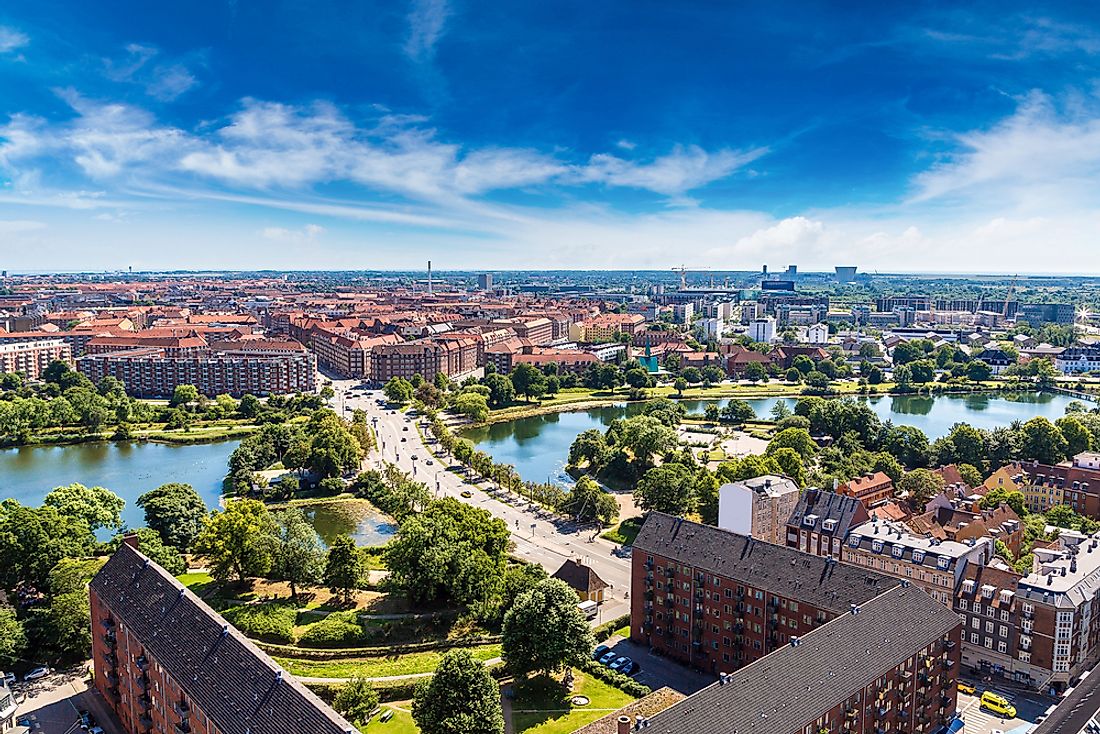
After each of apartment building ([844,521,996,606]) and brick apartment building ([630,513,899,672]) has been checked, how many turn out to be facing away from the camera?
0

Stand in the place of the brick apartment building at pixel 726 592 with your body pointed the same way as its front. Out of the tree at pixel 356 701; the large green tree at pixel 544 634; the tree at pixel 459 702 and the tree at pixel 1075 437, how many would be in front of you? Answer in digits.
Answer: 3

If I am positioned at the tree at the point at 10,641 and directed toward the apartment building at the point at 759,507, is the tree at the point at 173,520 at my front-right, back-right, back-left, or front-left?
front-left

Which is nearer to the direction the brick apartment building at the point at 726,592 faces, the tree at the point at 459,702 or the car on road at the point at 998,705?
the tree

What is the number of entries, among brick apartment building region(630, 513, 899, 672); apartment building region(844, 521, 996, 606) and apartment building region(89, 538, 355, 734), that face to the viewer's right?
0

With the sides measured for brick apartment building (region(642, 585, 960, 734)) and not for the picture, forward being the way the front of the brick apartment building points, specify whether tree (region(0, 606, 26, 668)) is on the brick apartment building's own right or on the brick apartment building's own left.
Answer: on the brick apartment building's own right

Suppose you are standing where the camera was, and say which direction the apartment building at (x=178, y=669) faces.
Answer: facing the viewer and to the left of the viewer

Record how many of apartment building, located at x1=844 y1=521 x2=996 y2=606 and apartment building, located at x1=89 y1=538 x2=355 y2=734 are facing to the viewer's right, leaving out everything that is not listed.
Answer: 0

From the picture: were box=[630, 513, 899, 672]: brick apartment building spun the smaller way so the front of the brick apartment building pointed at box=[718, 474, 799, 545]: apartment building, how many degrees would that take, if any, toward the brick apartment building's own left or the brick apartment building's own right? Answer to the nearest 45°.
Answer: approximately 135° to the brick apartment building's own right

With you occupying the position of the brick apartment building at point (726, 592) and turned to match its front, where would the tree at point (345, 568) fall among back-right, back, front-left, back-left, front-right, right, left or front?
front-right

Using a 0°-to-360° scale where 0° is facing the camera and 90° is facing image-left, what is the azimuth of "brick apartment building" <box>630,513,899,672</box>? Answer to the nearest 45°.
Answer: approximately 45°

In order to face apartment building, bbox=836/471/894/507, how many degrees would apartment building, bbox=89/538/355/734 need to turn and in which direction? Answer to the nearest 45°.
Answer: approximately 135° to its left

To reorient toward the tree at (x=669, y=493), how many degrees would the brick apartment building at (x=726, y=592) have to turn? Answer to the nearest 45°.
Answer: approximately 135° to its right

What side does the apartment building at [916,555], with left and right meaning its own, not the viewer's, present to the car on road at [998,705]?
left
